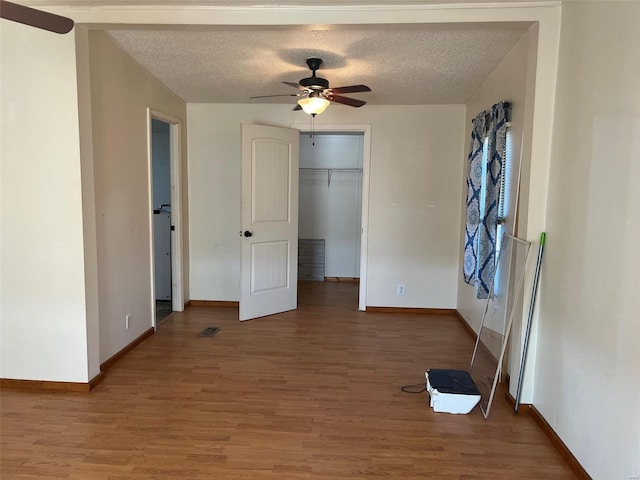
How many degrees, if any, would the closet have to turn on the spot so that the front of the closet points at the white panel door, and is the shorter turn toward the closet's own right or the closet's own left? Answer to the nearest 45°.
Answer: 0° — it already faces it

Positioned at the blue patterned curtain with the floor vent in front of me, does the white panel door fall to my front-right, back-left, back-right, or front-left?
front-right

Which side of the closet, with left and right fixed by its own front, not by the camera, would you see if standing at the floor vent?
front

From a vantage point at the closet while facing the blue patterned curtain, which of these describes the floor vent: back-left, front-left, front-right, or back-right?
front-right

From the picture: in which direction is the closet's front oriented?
toward the camera

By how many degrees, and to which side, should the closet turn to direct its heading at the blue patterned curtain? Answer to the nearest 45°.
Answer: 0° — it already faces it
